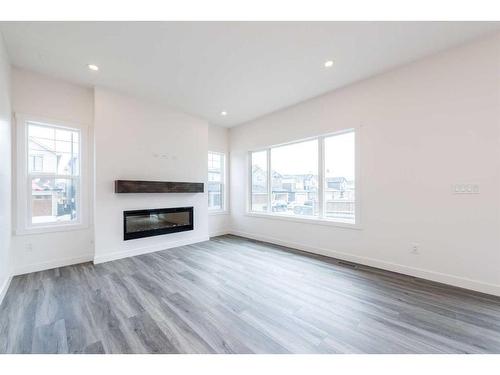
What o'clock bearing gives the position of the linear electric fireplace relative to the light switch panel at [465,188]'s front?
The linear electric fireplace is roughly at 2 o'clock from the light switch panel.

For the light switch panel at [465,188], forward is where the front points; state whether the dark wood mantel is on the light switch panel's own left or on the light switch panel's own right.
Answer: on the light switch panel's own right

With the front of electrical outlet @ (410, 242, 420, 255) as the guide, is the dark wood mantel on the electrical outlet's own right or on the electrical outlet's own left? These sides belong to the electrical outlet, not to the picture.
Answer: on the electrical outlet's own right

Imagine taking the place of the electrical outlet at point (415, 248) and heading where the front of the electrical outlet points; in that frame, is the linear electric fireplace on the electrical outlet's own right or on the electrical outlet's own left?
on the electrical outlet's own right
